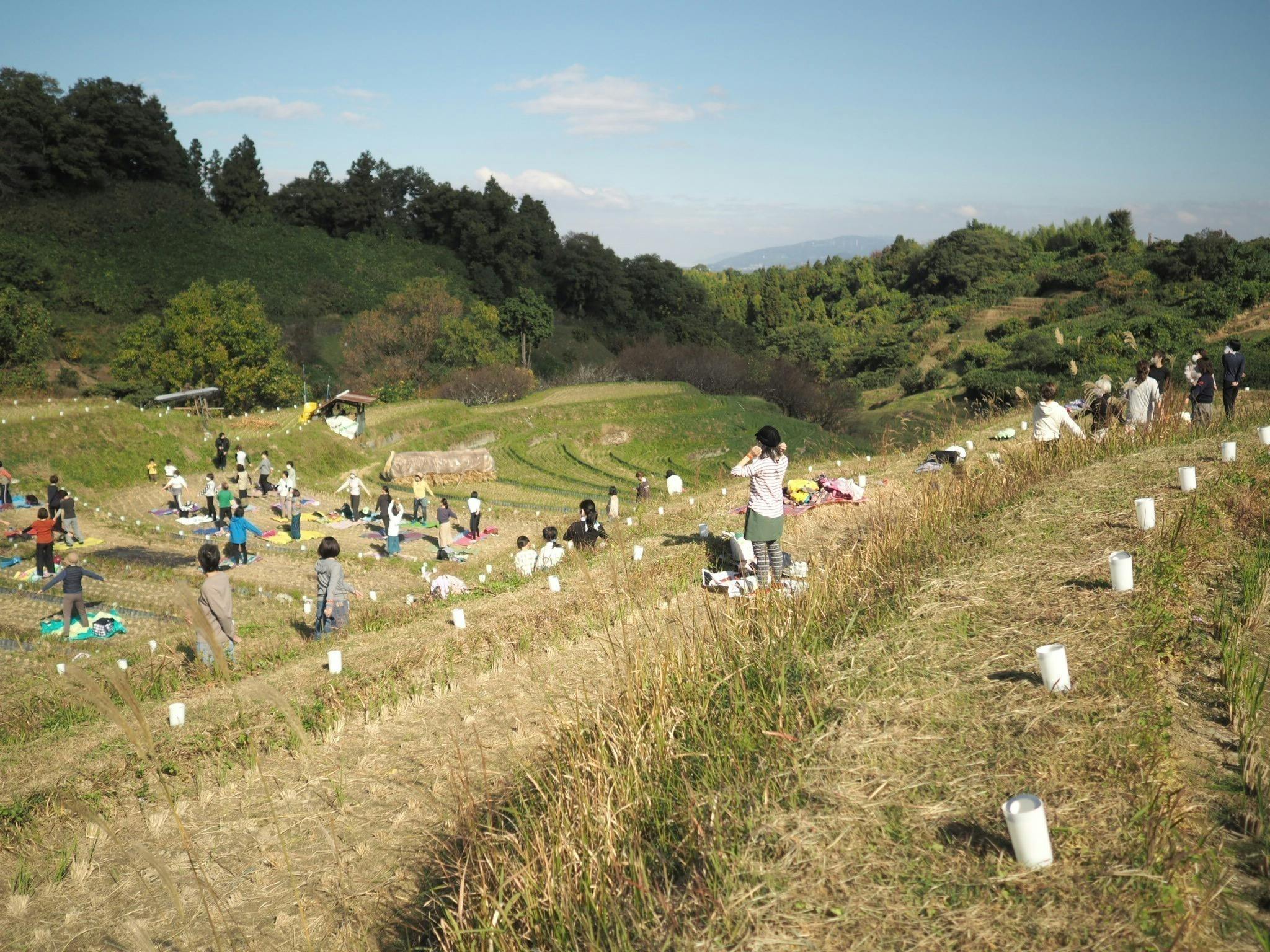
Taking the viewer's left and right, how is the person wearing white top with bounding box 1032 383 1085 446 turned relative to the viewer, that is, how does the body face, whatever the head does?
facing away from the viewer

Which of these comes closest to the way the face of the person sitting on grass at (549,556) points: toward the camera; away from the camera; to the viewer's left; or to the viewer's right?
away from the camera

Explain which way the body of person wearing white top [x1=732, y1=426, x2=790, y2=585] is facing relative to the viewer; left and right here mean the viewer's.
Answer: facing away from the viewer and to the left of the viewer

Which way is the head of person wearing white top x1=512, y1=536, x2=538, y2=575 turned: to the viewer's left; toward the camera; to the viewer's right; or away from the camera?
away from the camera

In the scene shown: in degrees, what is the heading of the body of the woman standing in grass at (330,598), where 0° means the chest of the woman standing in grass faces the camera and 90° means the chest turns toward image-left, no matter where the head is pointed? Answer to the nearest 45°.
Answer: approximately 225°

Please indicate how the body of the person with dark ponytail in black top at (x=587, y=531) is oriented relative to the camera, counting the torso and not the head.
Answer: away from the camera

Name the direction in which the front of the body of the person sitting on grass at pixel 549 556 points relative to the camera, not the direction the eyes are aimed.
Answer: away from the camera

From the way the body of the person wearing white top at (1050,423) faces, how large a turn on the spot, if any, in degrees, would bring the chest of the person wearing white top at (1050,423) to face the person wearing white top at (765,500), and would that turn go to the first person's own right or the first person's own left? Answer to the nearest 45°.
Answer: approximately 135° to the first person's own left

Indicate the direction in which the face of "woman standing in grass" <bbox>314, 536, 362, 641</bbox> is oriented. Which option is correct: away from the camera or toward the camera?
away from the camera
